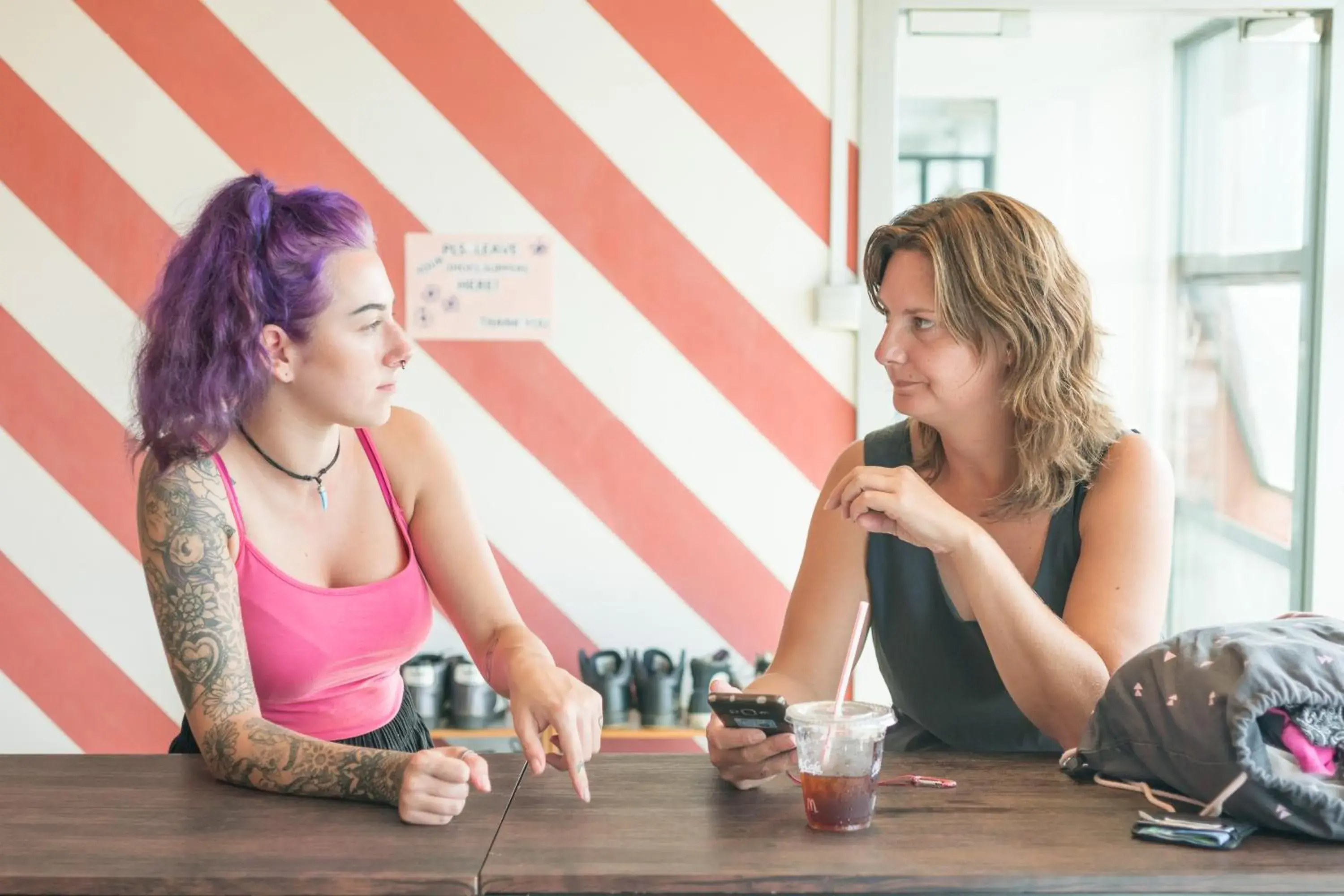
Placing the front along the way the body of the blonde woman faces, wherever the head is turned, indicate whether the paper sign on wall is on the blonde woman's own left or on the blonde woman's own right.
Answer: on the blonde woman's own right

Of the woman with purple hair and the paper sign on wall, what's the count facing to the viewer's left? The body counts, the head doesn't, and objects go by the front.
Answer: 0

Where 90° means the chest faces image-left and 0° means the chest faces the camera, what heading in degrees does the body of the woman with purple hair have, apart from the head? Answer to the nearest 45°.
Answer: approximately 315°

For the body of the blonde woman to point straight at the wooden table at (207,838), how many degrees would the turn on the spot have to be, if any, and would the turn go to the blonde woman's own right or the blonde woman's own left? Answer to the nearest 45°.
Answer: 0° — they already face it

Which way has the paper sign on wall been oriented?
toward the camera

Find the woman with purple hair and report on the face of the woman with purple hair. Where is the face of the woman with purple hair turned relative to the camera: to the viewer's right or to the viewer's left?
to the viewer's right

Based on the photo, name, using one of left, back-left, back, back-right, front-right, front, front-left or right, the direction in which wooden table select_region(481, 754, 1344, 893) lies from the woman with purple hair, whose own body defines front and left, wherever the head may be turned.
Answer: front

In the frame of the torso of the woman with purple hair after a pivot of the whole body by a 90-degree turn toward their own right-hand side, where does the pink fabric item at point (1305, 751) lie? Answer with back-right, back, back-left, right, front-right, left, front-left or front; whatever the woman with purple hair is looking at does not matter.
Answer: left

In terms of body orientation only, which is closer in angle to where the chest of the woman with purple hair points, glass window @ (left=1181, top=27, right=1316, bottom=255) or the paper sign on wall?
the glass window

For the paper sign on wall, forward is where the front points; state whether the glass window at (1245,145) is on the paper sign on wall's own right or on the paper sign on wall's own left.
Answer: on the paper sign on wall's own left

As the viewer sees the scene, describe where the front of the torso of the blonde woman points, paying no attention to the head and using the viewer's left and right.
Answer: facing the viewer and to the left of the viewer

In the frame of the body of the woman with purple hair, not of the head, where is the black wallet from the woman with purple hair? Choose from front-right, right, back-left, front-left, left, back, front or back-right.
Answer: front

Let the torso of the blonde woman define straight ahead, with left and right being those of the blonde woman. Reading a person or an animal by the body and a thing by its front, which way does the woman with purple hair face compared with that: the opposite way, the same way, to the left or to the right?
to the left

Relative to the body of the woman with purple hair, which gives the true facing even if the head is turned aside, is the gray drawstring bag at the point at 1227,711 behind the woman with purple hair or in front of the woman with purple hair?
in front

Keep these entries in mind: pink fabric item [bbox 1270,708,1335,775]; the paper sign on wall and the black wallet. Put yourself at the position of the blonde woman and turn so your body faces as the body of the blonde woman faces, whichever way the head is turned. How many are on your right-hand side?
1

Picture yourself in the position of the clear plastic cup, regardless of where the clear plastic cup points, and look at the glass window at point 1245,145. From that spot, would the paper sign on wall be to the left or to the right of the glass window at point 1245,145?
left

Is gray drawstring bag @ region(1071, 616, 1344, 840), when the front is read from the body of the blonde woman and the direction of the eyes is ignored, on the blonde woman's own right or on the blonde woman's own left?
on the blonde woman's own left

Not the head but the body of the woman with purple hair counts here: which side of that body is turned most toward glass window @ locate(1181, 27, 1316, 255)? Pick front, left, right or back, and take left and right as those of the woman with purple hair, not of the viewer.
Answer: left
